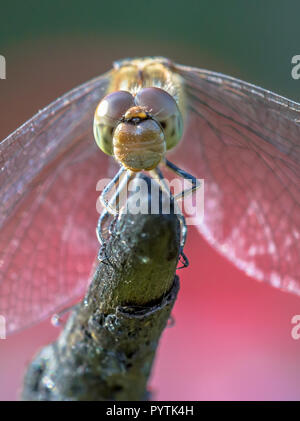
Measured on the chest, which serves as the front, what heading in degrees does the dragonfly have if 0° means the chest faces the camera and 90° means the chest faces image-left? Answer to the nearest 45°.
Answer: approximately 0°
